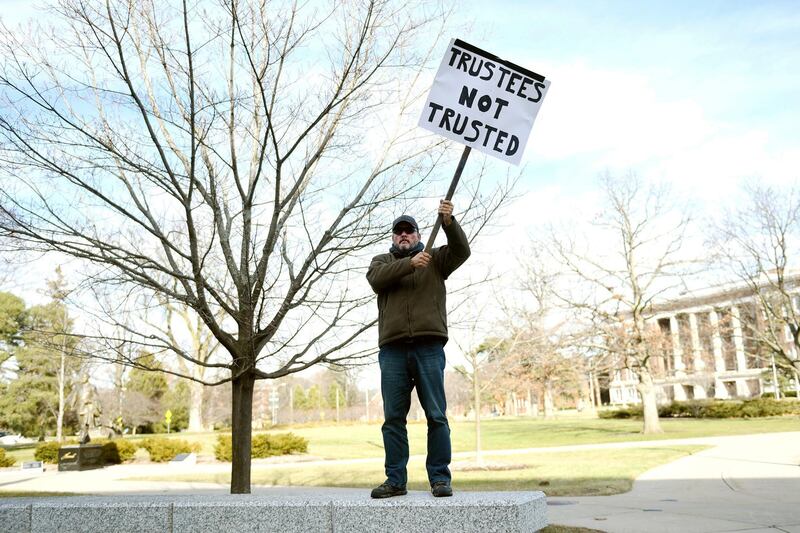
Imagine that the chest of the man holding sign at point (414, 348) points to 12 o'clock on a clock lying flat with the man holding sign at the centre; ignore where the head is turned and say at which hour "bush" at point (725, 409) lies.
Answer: The bush is roughly at 7 o'clock from the man holding sign.

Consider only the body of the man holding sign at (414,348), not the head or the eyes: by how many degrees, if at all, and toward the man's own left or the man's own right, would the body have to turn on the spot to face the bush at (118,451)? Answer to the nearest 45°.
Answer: approximately 135° to the man's own right

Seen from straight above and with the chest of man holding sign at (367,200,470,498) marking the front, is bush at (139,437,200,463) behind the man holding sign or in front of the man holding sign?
behind

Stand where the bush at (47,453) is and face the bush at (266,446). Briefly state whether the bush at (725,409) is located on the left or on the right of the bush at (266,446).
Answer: left

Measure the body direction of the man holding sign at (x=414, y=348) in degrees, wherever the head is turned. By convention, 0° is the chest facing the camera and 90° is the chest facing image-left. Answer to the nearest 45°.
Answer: approximately 0°

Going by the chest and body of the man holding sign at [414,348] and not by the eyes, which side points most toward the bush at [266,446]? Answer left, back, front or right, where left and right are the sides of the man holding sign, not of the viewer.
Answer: back

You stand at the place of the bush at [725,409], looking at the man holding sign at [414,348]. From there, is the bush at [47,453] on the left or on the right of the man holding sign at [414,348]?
right

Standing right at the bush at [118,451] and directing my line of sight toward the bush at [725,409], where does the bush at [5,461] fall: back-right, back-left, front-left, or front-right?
back-left

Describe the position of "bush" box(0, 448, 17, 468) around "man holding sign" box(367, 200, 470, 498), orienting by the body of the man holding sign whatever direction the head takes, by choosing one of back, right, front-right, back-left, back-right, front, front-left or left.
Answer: back-right

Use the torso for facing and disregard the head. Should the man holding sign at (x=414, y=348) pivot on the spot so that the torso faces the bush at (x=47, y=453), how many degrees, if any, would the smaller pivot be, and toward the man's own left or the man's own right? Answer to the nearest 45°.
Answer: approximately 135° to the man's own right
